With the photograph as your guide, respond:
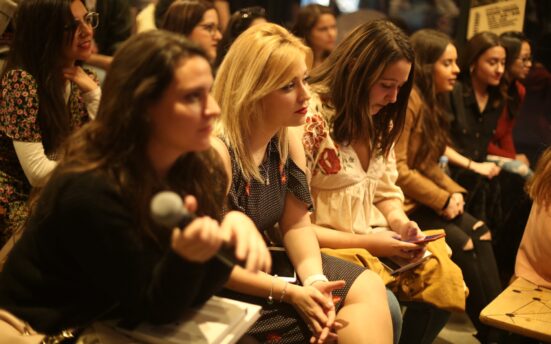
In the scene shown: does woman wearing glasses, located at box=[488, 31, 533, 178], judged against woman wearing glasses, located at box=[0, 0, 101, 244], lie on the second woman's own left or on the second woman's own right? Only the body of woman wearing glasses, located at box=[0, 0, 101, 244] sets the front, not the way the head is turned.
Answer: on the second woman's own left

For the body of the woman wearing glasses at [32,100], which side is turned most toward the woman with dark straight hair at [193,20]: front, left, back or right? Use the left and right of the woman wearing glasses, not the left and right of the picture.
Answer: left

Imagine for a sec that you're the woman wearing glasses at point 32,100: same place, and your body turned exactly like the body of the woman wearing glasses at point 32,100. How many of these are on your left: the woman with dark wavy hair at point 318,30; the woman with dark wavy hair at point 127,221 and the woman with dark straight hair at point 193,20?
2

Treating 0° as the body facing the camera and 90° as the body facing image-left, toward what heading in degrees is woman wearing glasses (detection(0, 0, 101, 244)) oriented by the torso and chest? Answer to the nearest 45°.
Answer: approximately 315°

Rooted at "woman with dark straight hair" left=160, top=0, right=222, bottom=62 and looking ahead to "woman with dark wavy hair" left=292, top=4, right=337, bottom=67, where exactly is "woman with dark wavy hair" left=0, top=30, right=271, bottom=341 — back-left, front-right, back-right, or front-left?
back-right
